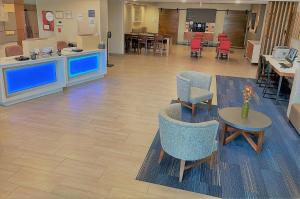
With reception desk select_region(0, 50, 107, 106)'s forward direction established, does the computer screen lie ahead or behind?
ahead

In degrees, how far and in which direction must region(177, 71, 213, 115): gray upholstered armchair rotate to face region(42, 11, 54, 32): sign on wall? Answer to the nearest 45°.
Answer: approximately 180°

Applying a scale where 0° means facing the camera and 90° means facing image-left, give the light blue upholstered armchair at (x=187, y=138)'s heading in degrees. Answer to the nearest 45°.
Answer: approximately 225°

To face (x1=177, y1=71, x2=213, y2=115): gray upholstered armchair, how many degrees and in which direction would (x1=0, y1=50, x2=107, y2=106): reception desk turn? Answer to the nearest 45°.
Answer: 0° — it already faces it

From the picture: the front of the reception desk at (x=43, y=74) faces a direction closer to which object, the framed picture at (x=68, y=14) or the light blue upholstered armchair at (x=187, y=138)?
the light blue upholstered armchair

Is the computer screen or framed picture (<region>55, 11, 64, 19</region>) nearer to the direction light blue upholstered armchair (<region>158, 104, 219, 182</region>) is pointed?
the computer screen

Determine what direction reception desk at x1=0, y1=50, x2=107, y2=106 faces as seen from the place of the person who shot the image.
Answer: facing the viewer and to the right of the viewer

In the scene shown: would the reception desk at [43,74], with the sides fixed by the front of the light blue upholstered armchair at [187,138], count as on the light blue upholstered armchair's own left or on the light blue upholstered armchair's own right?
on the light blue upholstered armchair's own left

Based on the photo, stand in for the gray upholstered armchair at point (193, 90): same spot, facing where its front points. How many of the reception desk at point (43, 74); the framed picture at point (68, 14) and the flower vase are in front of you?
1

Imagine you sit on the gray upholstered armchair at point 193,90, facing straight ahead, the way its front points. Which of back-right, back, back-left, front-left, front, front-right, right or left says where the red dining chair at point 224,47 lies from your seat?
back-left

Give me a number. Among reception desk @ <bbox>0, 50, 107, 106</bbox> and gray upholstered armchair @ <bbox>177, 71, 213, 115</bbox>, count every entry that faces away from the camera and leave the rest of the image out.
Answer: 0

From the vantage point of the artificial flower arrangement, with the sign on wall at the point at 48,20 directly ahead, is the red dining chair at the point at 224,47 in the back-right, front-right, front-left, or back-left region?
front-right

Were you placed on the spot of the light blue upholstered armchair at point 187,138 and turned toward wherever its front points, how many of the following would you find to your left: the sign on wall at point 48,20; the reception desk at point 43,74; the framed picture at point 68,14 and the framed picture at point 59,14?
4

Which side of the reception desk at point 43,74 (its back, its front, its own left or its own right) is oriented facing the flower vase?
front
